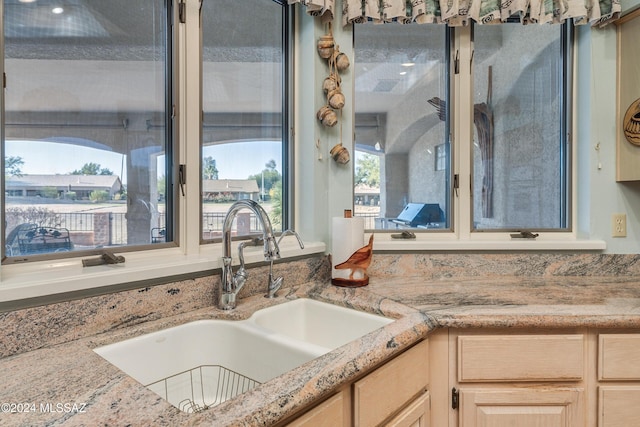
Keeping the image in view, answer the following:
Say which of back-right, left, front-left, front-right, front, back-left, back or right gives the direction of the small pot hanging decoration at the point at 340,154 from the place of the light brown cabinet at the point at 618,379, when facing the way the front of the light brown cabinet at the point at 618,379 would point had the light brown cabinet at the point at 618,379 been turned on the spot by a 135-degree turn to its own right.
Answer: front-left

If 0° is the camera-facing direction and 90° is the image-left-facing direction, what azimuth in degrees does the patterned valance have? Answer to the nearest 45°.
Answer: approximately 0°

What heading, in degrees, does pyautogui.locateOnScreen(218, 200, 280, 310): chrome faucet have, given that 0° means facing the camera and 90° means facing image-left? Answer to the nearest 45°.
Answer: approximately 315°

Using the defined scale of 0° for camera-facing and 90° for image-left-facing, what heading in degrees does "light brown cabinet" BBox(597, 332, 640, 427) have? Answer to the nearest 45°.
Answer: approximately 0°

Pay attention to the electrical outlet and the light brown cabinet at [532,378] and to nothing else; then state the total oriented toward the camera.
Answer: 2
